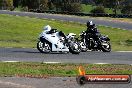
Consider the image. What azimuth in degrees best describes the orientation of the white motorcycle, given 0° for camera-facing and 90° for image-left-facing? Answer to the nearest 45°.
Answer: approximately 90°

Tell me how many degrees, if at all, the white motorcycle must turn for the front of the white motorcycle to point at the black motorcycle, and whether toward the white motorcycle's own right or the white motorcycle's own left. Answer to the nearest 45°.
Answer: approximately 135° to the white motorcycle's own right
